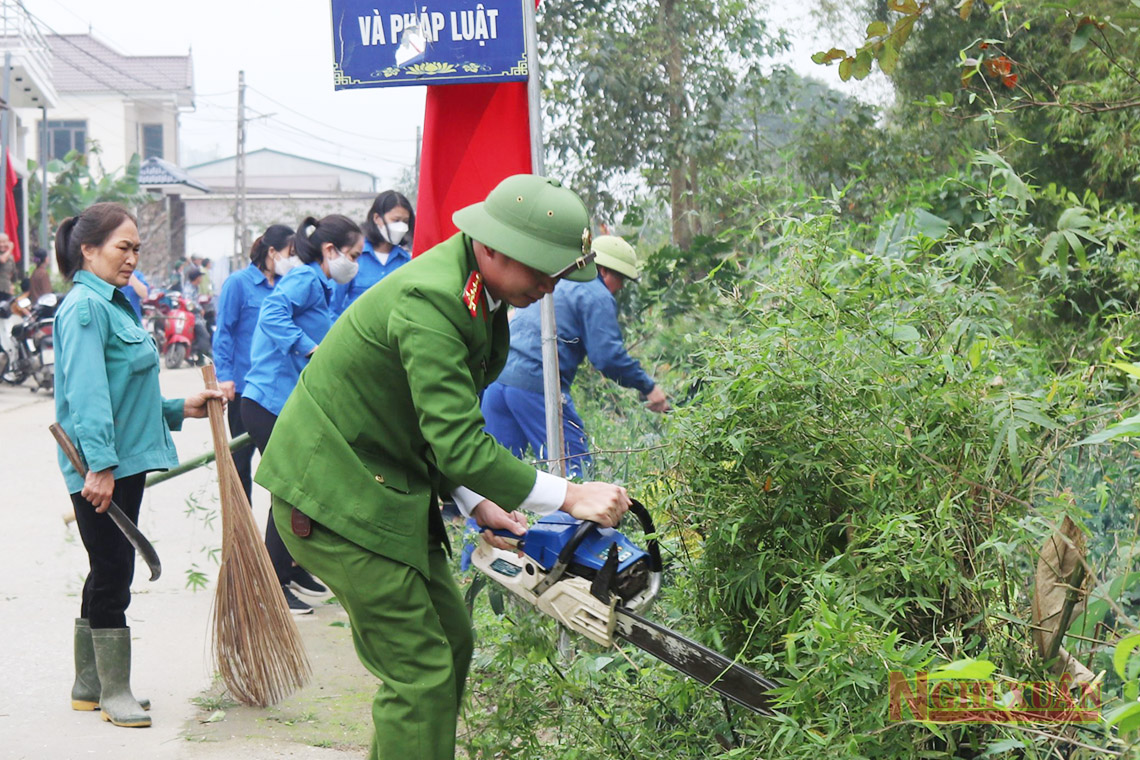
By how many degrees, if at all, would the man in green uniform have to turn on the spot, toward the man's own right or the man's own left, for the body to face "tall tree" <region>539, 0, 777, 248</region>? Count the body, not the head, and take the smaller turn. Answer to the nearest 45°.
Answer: approximately 90° to the man's own left

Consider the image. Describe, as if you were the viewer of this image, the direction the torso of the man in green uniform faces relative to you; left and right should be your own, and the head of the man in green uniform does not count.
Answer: facing to the right of the viewer

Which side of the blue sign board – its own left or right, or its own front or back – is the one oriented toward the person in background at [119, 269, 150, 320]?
back

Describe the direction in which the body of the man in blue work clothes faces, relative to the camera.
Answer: to the viewer's right

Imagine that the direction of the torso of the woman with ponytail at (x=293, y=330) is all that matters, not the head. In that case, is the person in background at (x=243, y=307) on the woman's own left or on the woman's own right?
on the woman's own left

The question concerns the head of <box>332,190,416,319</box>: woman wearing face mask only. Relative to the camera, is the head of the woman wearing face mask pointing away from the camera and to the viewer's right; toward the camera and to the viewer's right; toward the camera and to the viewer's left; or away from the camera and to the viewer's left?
toward the camera and to the viewer's right

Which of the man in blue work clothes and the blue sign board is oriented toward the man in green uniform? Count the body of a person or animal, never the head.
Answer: the blue sign board

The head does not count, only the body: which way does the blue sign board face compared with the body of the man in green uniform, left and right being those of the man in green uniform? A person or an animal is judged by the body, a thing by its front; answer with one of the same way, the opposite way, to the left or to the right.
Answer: to the right

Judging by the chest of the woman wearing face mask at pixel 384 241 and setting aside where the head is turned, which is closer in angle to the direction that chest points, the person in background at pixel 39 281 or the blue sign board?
the blue sign board

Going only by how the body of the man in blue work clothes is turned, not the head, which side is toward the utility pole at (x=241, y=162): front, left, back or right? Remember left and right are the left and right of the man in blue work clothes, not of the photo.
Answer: left

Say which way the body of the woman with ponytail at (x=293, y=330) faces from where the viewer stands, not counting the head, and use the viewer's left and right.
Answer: facing to the right of the viewer

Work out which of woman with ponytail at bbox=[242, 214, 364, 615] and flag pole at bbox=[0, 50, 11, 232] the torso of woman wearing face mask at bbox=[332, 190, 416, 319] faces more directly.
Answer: the woman with ponytail

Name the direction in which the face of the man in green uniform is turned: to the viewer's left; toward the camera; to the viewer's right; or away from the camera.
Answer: to the viewer's right
